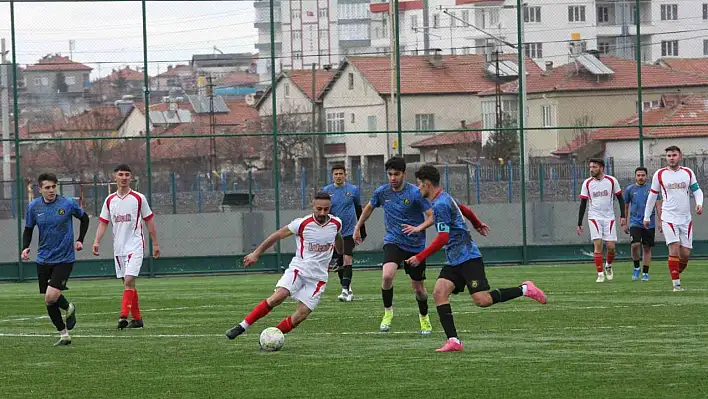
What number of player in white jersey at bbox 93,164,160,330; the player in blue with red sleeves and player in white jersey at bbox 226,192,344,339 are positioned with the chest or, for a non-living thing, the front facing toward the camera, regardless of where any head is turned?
2

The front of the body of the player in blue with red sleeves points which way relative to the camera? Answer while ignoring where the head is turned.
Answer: to the viewer's left

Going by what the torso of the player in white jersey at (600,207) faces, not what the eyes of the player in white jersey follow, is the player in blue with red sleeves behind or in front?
in front

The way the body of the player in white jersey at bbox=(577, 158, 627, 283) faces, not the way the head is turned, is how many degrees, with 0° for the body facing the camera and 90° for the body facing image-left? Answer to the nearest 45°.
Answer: approximately 0°

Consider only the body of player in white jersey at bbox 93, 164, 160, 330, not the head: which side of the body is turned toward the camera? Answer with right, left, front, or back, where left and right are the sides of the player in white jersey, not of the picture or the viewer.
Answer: front

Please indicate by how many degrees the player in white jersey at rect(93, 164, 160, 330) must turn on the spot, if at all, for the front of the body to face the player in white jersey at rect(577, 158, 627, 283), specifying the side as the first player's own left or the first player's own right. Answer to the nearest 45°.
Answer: approximately 135° to the first player's own left

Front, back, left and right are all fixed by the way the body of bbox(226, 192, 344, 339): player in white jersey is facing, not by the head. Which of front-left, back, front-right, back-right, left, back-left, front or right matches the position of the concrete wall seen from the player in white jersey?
back

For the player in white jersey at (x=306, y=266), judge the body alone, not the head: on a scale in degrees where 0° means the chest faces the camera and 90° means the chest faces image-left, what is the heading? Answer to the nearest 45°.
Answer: approximately 0°

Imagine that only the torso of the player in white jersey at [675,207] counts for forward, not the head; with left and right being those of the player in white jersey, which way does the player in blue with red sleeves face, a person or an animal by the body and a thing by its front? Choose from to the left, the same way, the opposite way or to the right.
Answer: to the right
